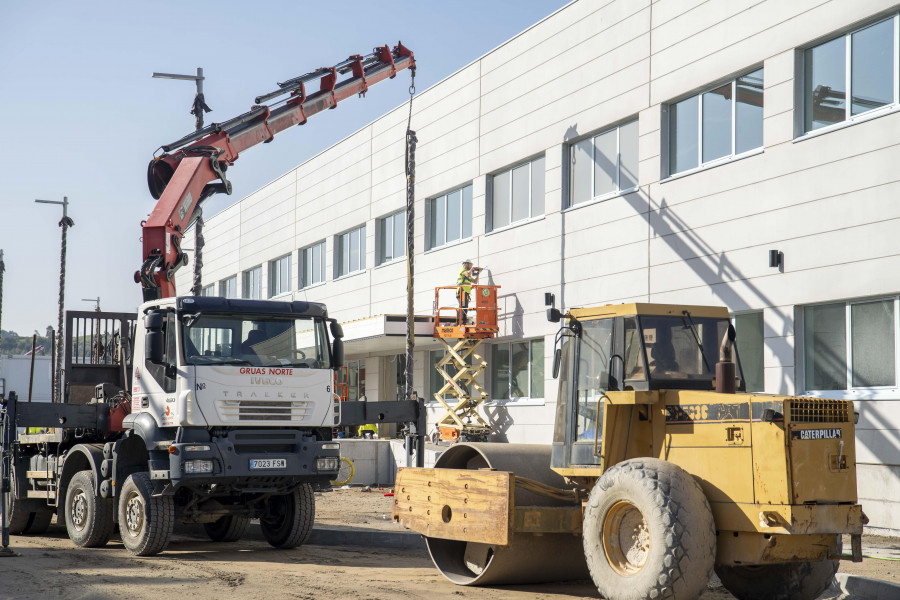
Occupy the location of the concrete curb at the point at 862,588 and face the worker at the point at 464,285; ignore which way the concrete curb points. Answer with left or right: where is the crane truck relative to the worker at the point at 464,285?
left

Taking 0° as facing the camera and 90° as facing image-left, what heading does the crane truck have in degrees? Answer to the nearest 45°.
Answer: approximately 315°

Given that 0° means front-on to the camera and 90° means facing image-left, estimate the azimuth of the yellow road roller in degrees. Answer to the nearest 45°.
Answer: approximately 135°

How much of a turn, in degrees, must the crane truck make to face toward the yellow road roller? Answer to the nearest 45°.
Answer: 0° — it already faces it

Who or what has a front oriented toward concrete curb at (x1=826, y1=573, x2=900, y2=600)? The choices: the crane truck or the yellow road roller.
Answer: the crane truck

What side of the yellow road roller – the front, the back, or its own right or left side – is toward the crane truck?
front

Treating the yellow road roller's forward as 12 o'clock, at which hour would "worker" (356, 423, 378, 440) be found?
The worker is roughly at 1 o'clock from the yellow road roller.

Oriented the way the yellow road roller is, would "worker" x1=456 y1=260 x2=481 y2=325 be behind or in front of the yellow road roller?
in front

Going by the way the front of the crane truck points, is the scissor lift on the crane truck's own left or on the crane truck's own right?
on the crane truck's own left

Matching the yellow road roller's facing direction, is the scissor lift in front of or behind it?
in front
